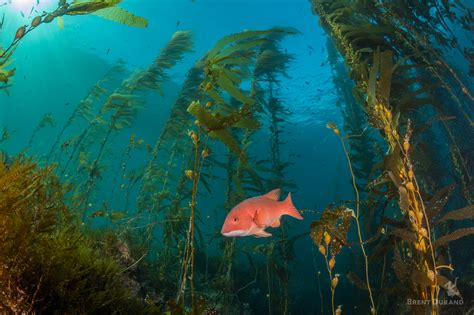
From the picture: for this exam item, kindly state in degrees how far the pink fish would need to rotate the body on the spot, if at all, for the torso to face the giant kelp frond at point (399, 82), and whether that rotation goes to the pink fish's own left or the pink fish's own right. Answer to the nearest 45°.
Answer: approximately 135° to the pink fish's own right

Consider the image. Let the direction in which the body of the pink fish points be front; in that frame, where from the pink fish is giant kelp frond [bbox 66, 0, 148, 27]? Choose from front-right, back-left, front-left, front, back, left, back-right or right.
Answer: front-right

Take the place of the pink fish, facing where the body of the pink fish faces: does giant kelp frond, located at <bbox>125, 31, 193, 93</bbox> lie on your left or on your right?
on your right

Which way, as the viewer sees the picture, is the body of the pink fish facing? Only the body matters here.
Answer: to the viewer's left

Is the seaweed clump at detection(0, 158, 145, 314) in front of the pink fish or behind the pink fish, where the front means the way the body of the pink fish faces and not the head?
in front

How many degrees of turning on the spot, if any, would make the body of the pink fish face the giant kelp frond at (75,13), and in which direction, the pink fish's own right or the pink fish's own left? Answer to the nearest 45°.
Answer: approximately 45° to the pink fish's own right
